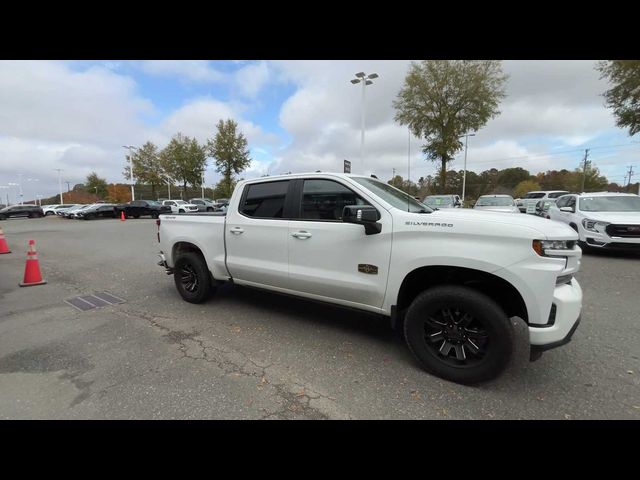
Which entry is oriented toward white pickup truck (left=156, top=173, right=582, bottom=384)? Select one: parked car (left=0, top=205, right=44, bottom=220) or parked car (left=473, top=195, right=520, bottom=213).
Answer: parked car (left=473, top=195, right=520, bottom=213)

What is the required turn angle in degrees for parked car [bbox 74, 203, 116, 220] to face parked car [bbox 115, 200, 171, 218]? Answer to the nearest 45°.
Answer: approximately 180°

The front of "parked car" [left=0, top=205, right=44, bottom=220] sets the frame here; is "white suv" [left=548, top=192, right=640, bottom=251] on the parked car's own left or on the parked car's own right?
on the parked car's own left

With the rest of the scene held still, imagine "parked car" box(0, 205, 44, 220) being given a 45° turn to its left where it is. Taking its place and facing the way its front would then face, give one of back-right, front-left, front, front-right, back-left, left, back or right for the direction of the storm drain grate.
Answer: front-left

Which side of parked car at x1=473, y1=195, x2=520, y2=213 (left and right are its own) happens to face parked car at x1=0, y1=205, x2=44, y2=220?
right

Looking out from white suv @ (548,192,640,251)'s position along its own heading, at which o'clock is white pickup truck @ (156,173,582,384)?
The white pickup truck is roughly at 2 o'clock from the white suv.

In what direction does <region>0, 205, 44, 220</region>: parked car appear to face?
to the viewer's left

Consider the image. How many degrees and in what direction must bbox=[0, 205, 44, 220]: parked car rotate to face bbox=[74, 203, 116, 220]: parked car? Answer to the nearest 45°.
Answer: approximately 135° to its left

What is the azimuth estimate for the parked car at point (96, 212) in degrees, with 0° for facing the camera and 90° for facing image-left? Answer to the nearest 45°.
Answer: approximately 45°

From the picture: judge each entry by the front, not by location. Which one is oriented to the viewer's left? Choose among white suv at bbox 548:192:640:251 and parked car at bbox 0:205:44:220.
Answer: the parked car

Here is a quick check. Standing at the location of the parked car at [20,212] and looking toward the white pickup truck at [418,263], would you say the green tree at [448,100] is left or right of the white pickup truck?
left

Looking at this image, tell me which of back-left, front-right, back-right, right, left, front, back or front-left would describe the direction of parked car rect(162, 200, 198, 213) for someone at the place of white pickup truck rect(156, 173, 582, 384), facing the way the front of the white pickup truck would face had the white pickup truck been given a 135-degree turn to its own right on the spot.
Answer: front-right

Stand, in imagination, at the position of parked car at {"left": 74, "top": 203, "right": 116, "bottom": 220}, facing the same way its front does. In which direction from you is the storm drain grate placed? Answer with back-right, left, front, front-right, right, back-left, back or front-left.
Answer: front-left
